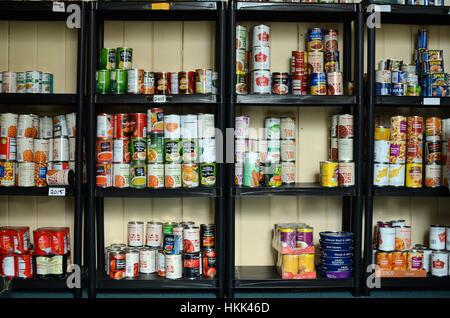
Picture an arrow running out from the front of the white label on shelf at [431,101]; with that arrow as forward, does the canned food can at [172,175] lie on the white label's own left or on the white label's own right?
on the white label's own right

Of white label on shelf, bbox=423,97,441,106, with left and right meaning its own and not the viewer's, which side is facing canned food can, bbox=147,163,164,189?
right

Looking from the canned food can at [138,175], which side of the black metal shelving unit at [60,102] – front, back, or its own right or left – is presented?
left

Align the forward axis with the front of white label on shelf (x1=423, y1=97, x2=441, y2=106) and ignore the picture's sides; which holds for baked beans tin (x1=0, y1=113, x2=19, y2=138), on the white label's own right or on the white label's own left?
on the white label's own right

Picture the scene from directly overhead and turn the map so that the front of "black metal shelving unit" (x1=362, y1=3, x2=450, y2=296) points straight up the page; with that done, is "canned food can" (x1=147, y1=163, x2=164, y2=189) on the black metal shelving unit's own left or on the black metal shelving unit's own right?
on the black metal shelving unit's own right

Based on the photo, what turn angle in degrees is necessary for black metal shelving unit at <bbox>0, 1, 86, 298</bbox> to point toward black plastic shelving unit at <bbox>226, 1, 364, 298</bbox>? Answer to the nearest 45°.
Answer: approximately 90° to its left

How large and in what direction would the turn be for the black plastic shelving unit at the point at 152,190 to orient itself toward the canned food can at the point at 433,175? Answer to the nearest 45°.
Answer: approximately 90° to its left

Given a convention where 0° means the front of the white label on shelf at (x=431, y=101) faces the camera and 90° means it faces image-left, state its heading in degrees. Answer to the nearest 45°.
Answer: approximately 0°

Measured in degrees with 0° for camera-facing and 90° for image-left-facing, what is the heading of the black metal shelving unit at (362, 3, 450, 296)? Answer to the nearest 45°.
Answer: approximately 0°

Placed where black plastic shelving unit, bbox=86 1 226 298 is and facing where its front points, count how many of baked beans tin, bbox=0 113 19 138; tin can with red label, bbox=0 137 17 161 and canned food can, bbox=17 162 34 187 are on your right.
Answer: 3
